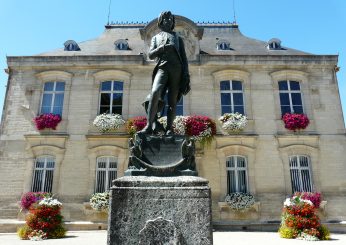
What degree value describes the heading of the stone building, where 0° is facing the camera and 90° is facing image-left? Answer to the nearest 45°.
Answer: approximately 0°

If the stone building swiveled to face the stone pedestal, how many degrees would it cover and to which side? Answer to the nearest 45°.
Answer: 0° — it already faces it

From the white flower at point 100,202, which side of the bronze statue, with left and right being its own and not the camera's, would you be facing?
back

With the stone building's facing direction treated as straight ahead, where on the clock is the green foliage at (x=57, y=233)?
The green foliage is roughly at 2 o'clock from the stone building.

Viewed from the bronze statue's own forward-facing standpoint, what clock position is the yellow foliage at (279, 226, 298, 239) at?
The yellow foliage is roughly at 7 o'clock from the bronze statue.

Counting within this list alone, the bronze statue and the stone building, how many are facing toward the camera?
2

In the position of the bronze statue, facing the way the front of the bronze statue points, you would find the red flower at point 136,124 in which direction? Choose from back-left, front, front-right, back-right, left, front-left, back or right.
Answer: back

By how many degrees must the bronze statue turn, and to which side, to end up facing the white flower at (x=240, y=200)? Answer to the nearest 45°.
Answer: approximately 180°
